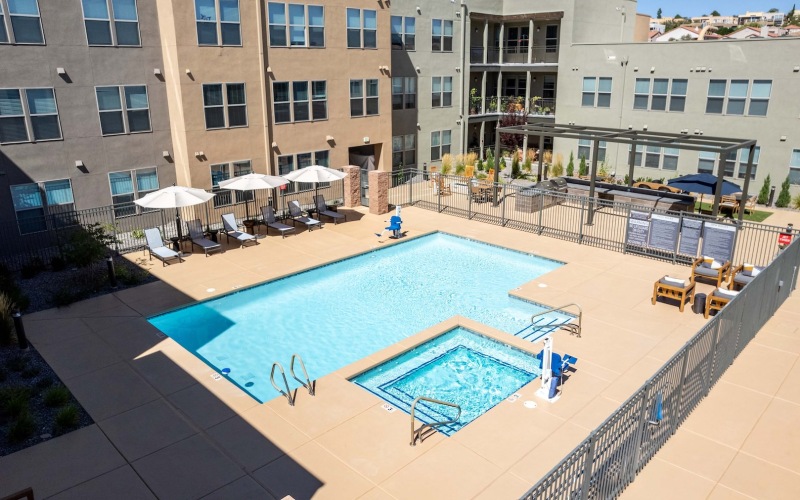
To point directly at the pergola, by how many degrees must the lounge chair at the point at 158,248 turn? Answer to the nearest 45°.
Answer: approximately 45° to its left

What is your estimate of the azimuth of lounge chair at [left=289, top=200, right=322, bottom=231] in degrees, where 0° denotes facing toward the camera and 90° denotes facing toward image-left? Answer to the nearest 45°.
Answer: approximately 315°

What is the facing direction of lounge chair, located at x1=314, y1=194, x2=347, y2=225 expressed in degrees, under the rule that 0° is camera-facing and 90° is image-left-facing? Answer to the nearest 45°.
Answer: approximately 315°

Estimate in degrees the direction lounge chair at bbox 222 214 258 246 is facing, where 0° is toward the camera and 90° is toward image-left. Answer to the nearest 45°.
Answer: approximately 315°

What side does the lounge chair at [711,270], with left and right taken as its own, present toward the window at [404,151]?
right

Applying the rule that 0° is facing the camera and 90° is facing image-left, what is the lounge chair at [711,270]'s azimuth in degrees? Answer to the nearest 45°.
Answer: approximately 45°

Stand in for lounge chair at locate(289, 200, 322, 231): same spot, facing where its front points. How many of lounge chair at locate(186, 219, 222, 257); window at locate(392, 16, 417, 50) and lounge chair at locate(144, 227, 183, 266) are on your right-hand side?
2
